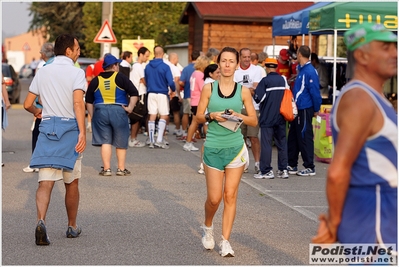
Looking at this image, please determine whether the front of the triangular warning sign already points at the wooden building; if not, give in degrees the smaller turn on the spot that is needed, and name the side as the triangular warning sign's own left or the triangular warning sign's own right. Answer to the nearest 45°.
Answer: approximately 135° to the triangular warning sign's own left

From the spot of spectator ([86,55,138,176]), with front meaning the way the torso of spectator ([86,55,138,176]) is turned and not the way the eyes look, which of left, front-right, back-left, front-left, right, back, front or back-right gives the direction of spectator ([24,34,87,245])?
back

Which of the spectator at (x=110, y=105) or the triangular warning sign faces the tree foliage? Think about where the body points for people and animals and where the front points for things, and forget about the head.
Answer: the spectator

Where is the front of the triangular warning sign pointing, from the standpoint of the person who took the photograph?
facing the viewer

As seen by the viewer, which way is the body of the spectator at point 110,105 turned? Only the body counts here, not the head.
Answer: away from the camera

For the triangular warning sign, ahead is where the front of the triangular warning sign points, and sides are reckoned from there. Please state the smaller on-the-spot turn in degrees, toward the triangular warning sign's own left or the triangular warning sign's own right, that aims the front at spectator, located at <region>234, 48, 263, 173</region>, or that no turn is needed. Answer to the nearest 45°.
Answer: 0° — it already faces them

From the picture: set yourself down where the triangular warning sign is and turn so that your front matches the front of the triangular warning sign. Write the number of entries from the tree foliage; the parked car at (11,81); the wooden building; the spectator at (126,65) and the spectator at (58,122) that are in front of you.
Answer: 2

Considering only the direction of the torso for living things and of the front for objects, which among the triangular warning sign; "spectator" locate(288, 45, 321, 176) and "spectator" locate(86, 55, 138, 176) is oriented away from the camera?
"spectator" locate(86, 55, 138, 176)

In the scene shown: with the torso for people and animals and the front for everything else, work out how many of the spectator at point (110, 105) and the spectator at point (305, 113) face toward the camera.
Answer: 0

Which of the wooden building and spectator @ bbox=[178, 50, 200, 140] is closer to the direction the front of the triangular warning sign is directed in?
the spectator

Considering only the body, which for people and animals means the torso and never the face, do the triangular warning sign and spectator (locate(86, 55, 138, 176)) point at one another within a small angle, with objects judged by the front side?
yes

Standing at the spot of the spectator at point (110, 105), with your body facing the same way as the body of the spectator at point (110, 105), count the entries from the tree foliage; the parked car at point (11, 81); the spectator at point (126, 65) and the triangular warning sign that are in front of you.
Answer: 4

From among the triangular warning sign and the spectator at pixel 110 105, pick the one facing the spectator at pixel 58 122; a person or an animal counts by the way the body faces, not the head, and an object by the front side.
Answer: the triangular warning sign

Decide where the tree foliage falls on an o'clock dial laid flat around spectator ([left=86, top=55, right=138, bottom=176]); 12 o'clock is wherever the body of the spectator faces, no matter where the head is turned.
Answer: The tree foliage is roughly at 12 o'clock from the spectator.

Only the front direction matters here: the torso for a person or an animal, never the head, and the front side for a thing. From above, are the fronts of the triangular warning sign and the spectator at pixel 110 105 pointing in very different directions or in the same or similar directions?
very different directions
